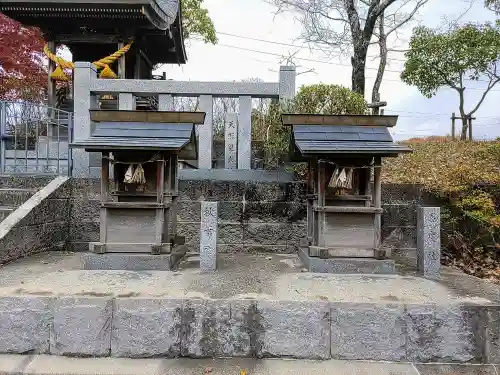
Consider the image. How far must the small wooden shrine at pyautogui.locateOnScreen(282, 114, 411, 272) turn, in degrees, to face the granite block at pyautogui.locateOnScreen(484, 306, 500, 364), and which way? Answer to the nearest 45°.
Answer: approximately 45° to its left

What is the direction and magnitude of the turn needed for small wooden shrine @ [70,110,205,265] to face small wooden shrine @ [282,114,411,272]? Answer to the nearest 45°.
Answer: approximately 90° to its left

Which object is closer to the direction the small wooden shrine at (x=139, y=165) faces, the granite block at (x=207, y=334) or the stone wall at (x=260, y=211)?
the granite block

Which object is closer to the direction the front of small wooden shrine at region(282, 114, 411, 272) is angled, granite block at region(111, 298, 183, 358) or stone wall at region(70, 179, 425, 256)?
the granite block

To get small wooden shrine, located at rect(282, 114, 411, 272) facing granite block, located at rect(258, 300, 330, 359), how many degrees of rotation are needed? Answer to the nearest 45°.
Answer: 0° — it already faces it

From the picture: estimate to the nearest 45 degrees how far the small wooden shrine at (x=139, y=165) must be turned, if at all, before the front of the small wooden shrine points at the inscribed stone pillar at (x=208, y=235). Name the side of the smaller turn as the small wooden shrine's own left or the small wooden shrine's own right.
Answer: approximately 90° to the small wooden shrine's own left

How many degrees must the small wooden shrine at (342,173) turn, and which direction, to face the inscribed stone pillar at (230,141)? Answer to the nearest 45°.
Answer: approximately 135° to its right

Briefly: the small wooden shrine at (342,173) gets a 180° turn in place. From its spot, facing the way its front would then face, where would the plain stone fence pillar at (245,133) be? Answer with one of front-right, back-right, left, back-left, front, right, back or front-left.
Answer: front-left

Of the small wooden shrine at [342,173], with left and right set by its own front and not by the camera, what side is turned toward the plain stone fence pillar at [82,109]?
right

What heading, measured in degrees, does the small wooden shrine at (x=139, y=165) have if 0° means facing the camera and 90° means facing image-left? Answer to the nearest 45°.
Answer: approximately 0°

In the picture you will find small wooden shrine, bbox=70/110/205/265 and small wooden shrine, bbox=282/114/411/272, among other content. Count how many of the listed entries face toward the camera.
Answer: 2
